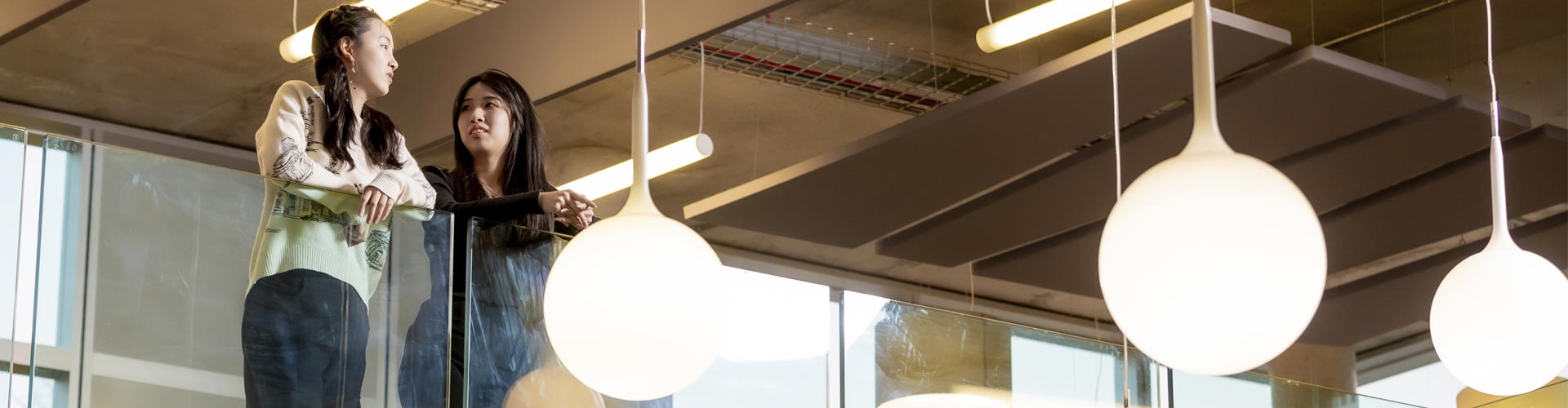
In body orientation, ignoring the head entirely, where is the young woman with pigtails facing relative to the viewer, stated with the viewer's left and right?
facing the viewer and to the right of the viewer

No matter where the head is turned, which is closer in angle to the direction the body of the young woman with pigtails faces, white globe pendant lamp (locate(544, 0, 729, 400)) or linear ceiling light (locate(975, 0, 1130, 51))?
the white globe pendant lamp

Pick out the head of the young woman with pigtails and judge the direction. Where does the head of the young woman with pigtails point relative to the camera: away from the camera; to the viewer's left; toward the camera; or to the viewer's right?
to the viewer's right

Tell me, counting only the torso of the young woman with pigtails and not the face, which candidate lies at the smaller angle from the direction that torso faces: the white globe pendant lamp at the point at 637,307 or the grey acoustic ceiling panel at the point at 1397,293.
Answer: the white globe pendant lamp

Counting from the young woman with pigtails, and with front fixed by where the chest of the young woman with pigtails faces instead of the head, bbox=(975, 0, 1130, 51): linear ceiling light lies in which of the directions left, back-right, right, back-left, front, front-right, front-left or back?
left

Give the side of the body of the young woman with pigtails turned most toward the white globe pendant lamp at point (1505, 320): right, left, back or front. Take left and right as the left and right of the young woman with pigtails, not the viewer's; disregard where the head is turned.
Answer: front

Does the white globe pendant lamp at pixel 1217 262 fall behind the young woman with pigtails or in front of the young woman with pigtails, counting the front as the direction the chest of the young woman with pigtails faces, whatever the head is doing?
in front
